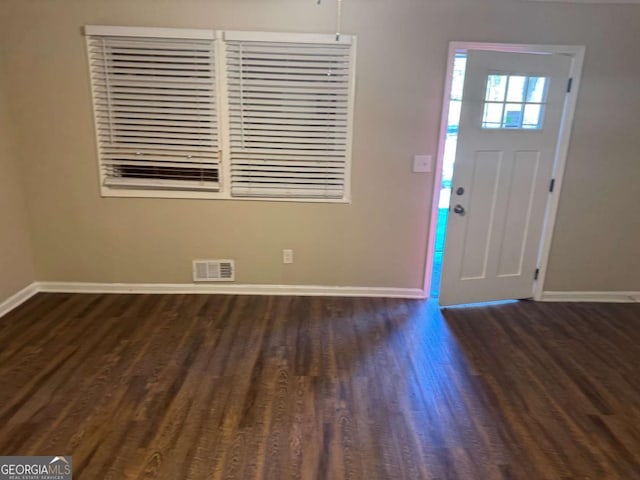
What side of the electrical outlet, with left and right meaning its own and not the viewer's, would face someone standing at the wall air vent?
right

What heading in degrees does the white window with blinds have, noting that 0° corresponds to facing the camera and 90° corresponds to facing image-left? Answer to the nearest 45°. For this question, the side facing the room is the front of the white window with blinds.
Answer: approximately 0°

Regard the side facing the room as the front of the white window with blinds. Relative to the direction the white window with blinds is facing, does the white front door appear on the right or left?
on its left
